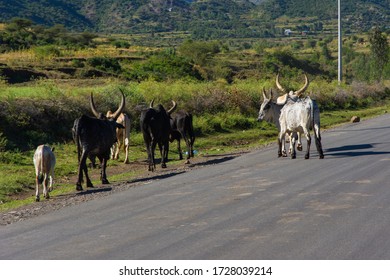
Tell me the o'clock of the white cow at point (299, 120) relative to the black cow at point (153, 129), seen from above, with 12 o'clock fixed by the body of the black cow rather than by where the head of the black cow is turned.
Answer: The white cow is roughly at 3 o'clock from the black cow.

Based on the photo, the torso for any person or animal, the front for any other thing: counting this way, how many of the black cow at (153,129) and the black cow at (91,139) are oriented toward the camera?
0

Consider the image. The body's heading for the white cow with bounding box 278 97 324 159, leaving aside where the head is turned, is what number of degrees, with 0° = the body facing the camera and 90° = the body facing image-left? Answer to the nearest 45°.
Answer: approximately 135°

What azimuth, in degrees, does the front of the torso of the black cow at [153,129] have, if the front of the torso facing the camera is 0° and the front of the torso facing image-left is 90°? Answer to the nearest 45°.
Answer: approximately 180°

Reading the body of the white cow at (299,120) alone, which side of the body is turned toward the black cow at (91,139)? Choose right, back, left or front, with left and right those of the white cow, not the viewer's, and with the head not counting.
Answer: left

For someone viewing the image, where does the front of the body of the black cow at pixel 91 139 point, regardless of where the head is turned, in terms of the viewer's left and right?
facing away from the viewer and to the right of the viewer

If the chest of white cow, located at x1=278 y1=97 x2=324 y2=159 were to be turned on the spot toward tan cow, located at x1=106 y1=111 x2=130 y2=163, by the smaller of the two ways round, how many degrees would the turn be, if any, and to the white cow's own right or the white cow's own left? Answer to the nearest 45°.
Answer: approximately 45° to the white cow's own left

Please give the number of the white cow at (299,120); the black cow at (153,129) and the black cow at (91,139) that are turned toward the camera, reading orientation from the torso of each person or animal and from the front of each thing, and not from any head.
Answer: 0

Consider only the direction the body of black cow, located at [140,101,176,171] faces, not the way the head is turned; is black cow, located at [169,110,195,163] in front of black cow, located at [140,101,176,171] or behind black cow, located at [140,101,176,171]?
in front

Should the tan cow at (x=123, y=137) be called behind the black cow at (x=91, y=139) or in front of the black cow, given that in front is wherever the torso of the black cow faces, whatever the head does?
in front

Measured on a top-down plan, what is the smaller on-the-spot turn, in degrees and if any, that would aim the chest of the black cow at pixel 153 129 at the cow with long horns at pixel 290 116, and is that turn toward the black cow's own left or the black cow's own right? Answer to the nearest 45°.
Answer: approximately 90° to the black cow's own right
